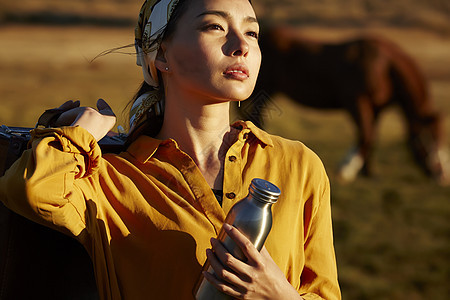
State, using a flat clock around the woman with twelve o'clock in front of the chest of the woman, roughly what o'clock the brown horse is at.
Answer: The brown horse is roughly at 8 o'clock from the woman.

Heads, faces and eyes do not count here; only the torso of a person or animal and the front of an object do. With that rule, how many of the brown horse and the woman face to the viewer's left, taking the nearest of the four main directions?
0

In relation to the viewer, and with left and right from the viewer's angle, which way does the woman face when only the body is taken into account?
facing the viewer and to the right of the viewer

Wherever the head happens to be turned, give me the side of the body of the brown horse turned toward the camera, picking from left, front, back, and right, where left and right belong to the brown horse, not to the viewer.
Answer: right

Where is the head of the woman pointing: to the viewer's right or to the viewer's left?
to the viewer's right

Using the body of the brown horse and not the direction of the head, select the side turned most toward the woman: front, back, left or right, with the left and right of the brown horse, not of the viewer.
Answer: right
